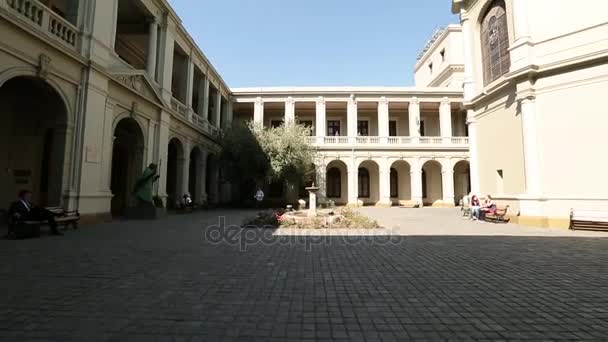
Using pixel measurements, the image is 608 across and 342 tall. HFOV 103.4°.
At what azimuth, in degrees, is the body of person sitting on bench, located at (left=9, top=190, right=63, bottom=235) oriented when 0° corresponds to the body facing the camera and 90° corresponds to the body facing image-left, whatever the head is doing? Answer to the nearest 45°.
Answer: approximately 315°

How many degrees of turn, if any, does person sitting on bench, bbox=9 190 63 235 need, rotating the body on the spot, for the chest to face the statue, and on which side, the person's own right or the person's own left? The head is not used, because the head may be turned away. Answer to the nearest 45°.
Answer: approximately 90° to the person's own left

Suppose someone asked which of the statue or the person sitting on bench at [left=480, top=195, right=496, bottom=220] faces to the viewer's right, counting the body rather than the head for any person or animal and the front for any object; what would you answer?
the statue

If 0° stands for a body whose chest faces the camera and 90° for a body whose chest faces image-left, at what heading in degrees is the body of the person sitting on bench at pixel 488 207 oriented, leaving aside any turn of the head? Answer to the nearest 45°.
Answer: approximately 90°

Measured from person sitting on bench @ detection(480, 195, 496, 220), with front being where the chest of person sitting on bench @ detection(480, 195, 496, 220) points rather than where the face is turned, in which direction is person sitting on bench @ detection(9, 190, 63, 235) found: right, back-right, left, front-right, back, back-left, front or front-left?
front-left
